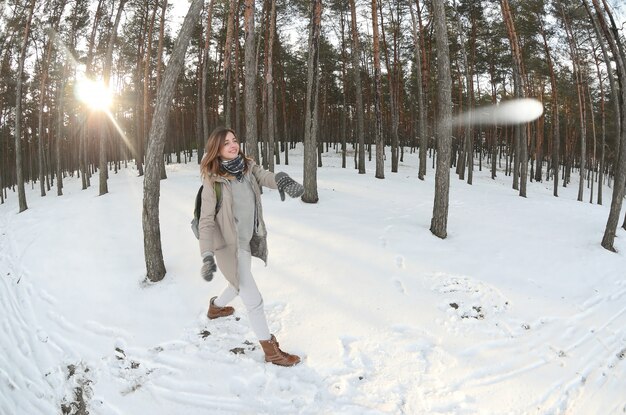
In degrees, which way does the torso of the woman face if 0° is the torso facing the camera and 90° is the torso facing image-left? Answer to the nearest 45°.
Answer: approximately 315°

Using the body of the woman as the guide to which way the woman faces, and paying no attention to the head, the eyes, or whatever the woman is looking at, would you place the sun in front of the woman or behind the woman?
behind
